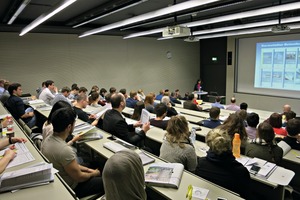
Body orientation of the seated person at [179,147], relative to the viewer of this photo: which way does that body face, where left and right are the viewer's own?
facing away from the viewer

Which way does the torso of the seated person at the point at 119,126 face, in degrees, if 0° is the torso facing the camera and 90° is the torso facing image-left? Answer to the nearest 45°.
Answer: approximately 225°

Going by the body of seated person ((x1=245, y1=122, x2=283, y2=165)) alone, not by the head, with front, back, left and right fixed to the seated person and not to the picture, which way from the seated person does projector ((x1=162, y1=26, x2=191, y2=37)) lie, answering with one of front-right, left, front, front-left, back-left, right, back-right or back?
front-left

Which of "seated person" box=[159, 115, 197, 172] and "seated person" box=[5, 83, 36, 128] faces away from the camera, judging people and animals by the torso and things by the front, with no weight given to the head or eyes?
"seated person" box=[159, 115, 197, 172]

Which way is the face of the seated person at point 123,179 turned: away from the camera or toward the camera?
away from the camera

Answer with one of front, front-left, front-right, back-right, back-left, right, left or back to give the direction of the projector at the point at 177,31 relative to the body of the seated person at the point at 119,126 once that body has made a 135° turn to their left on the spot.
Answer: back-right

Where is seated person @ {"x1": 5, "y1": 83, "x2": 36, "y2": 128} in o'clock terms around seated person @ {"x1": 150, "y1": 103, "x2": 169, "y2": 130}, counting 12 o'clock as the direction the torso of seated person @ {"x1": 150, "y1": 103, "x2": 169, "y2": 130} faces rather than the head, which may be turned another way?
seated person @ {"x1": 5, "y1": 83, "x2": 36, "y2": 128} is roughly at 8 o'clock from seated person @ {"x1": 150, "y1": 103, "x2": 169, "y2": 130}.

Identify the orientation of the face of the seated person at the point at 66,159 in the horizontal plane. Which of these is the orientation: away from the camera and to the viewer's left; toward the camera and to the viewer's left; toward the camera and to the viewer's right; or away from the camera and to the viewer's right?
away from the camera and to the viewer's right

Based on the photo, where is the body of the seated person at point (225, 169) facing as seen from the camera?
away from the camera

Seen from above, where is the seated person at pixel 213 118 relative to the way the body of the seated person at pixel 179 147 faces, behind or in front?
in front

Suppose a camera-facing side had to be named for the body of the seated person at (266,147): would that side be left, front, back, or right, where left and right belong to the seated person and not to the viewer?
back

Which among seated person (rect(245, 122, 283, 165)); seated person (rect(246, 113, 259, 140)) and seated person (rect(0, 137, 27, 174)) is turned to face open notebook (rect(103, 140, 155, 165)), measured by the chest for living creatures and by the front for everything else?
seated person (rect(0, 137, 27, 174))

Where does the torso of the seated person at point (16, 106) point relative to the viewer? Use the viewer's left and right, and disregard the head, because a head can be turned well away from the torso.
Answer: facing to the right of the viewer
